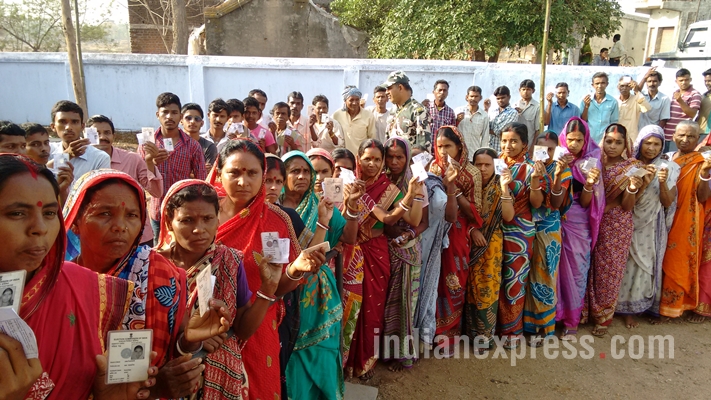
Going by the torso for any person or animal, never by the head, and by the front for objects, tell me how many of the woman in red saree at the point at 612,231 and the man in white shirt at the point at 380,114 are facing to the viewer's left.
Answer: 0

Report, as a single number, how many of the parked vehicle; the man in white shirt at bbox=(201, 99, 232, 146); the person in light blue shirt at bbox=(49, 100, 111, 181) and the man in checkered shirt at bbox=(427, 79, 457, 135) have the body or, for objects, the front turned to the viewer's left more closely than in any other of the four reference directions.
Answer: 1

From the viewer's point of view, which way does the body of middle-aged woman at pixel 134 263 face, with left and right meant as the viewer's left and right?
facing the viewer and to the right of the viewer

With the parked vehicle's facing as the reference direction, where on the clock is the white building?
The white building is roughly at 3 o'clock from the parked vehicle.

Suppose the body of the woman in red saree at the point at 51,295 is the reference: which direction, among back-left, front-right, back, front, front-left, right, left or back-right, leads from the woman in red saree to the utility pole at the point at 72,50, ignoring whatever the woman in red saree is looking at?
back-left

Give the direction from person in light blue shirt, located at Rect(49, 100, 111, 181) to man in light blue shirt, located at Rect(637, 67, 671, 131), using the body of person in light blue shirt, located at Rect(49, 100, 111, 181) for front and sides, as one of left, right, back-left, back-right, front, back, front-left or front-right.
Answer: left

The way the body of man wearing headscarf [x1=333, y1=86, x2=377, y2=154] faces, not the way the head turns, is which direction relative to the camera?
toward the camera

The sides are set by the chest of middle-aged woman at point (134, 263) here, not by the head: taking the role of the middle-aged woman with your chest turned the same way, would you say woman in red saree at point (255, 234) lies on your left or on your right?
on your left

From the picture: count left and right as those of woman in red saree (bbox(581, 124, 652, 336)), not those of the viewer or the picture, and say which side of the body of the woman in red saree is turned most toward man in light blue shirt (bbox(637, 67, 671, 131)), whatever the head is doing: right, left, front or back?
back

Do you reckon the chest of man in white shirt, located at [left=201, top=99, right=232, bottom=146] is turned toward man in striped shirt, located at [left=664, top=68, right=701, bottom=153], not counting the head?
no

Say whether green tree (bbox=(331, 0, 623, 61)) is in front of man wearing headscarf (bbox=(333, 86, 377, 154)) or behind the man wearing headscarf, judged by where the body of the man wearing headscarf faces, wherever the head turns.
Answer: behind

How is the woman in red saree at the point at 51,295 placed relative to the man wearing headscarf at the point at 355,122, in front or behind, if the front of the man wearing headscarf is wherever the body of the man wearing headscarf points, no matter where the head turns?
in front

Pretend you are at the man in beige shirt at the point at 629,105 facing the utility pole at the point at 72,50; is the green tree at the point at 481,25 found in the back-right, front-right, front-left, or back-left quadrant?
front-right

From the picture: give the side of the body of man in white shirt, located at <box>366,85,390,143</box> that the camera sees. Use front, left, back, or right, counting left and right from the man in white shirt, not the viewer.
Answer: front

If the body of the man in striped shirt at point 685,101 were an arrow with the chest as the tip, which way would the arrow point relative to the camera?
toward the camera

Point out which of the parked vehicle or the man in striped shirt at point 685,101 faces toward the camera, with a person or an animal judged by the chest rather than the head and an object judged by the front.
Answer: the man in striped shirt

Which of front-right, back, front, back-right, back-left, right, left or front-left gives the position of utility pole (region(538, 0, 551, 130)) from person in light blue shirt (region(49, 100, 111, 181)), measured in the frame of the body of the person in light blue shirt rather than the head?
left

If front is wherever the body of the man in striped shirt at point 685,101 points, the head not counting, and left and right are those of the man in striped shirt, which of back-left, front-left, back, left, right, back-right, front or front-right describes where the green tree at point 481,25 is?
back-right

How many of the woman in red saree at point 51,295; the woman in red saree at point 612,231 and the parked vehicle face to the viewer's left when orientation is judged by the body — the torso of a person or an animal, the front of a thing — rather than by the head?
1

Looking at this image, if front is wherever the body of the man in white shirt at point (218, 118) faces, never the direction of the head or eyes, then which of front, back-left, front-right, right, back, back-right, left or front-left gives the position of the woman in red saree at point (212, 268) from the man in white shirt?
front

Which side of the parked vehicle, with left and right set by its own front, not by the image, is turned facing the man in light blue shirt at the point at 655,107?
left

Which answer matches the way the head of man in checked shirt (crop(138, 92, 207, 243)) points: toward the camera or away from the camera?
toward the camera
